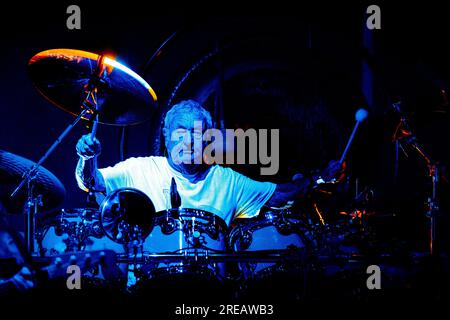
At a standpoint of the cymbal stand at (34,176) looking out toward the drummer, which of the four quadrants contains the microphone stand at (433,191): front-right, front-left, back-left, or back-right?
front-right

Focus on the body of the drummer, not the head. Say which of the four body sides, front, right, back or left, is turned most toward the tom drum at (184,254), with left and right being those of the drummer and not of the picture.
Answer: front

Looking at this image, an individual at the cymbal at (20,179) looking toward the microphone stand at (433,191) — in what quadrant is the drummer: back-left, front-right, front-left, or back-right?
front-left

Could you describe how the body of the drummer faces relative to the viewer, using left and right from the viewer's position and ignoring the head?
facing the viewer

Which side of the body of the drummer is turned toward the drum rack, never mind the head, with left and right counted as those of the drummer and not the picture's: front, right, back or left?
front
